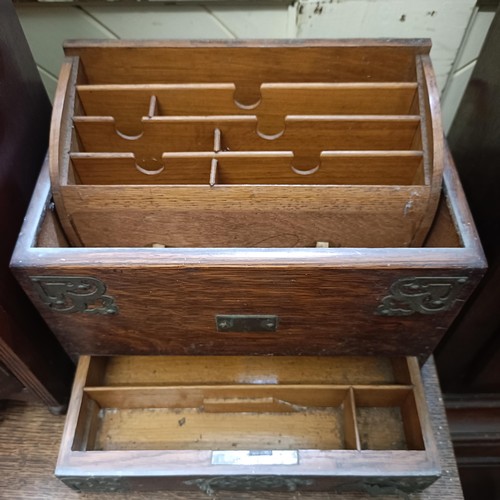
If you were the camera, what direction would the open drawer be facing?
facing the viewer
